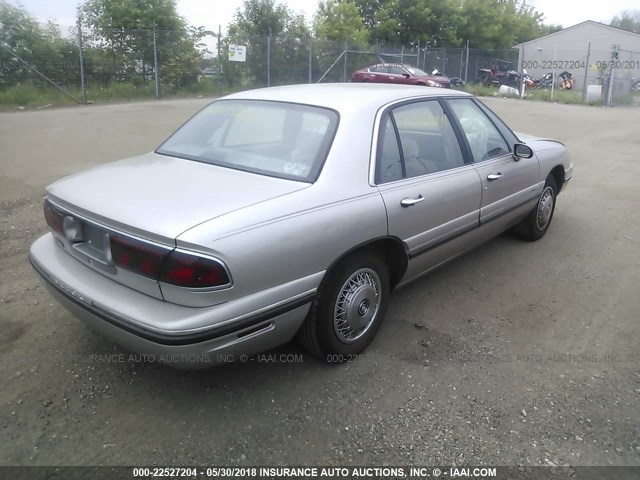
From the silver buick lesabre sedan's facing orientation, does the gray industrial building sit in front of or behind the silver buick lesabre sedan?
in front

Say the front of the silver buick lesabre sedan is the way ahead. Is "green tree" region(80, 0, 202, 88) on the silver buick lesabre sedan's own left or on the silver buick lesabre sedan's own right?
on the silver buick lesabre sedan's own left

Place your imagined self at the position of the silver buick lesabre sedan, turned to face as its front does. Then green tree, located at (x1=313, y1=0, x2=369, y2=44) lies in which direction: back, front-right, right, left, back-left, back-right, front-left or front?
front-left

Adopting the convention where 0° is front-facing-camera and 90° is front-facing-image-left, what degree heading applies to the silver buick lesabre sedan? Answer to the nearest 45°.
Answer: approximately 225°

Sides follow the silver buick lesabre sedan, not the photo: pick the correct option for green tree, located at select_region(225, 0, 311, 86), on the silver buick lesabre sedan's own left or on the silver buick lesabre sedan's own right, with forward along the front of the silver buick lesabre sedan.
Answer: on the silver buick lesabre sedan's own left

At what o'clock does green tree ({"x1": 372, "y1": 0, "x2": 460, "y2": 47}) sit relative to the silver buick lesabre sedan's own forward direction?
The green tree is roughly at 11 o'clock from the silver buick lesabre sedan.

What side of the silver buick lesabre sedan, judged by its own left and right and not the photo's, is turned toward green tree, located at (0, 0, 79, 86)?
left

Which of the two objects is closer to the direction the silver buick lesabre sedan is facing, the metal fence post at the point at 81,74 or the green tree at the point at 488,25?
the green tree

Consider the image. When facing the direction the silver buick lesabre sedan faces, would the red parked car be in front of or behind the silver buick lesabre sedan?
in front

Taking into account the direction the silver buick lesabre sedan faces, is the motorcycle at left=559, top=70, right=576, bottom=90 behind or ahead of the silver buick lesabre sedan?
ahead

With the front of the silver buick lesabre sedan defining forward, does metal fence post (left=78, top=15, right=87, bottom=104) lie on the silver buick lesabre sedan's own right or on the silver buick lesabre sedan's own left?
on the silver buick lesabre sedan's own left
